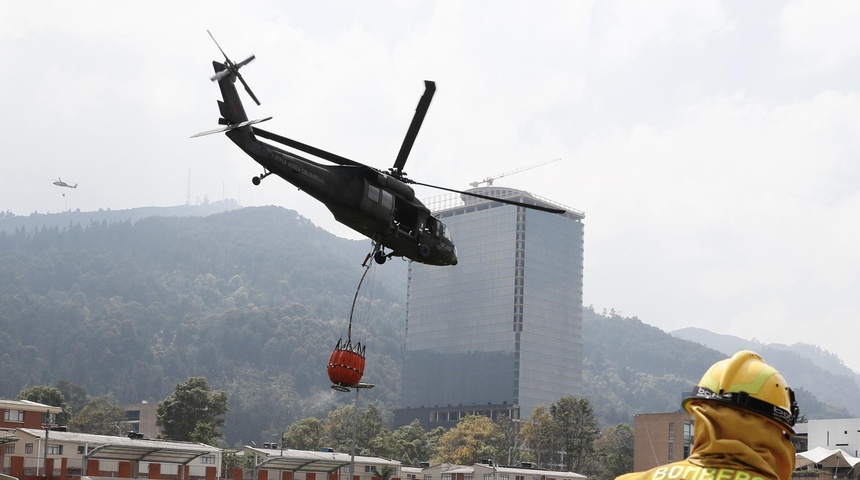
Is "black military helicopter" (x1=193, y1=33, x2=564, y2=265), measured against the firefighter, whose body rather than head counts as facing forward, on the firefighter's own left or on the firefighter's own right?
on the firefighter's own left
